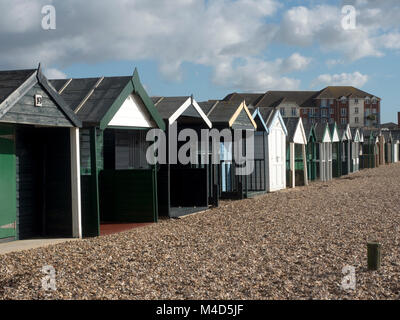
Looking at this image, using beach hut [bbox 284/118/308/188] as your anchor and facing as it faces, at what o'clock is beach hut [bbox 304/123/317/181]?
beach hut [bbox 304/123/317/181] is roughly at 8 o'clock from beach hut [bbox 284/118/308/188].

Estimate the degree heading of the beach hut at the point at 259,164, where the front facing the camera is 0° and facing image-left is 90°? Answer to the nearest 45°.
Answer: approximately 315°

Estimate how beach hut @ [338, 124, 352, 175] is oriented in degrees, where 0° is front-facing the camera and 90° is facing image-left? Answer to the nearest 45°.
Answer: approximately 315°

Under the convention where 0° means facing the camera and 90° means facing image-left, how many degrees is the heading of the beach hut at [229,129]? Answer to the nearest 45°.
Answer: approximately 315°

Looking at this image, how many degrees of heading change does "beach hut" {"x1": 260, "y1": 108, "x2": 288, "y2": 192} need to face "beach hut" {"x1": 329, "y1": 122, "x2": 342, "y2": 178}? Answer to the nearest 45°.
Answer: approximately 135° to its left

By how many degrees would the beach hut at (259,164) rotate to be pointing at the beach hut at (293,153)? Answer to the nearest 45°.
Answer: approximately 135° to its left

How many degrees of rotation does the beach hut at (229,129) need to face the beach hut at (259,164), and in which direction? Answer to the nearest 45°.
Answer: approximately 135° to its left

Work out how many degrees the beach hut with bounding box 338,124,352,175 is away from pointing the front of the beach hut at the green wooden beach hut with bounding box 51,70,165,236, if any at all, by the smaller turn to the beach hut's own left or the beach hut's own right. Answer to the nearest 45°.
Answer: approximately 45° to the beach hut's own right
